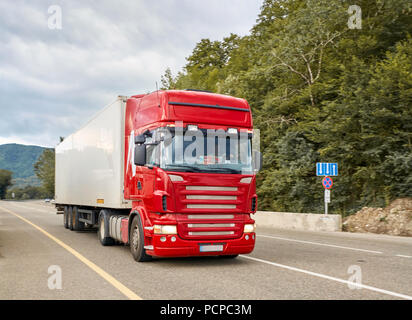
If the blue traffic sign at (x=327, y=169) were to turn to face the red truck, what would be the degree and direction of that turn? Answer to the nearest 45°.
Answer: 0° — it already faces it

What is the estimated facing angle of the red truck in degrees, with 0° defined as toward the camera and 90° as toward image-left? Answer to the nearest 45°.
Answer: approximately 315°

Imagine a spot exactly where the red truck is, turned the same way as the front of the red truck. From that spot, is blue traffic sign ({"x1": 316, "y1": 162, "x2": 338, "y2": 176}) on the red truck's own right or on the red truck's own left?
on the red truck's own left

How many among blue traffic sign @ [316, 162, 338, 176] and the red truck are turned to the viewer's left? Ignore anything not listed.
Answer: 0
